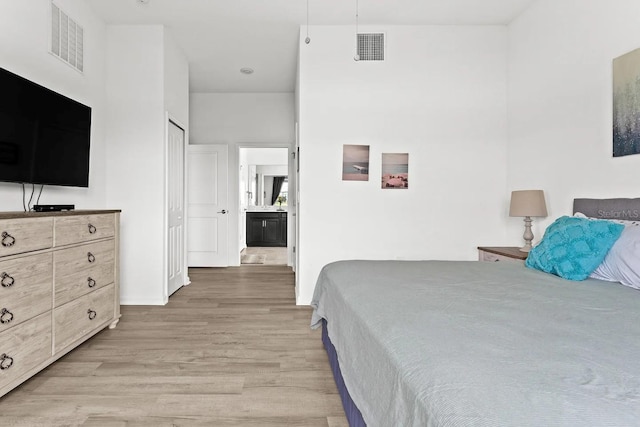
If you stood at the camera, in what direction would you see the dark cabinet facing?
facing the viewer

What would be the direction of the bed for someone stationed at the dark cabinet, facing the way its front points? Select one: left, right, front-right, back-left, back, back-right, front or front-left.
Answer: front

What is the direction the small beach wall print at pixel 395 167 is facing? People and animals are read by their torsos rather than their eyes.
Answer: toward the camera

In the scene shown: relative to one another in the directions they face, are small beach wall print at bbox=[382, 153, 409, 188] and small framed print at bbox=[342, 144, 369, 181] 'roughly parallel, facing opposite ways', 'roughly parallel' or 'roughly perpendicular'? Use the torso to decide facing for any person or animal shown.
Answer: roughly parallel

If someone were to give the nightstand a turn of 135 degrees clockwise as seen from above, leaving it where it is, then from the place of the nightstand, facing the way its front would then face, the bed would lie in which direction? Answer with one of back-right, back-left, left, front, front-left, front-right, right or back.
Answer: back

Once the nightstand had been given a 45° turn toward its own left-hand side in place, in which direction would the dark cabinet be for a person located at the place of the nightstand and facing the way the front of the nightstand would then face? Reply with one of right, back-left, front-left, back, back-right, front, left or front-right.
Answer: back-right

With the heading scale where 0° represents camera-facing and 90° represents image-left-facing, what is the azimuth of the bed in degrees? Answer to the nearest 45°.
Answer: approximately 45°

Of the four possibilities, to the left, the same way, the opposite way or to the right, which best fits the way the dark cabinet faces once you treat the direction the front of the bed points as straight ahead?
to the left

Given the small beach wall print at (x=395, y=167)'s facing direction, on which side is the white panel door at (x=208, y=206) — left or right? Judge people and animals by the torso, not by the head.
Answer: on its right

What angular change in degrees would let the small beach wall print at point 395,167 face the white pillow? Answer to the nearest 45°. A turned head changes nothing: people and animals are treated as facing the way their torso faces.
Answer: approximately 45° to its left

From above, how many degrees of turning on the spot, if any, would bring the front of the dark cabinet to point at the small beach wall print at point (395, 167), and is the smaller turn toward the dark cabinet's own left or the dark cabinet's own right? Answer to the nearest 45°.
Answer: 0° — it already faces it

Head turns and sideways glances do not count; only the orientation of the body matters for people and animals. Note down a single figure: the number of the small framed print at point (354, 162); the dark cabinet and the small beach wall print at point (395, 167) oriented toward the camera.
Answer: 3

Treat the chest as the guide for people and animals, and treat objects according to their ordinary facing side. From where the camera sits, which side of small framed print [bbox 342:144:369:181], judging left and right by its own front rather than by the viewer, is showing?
front

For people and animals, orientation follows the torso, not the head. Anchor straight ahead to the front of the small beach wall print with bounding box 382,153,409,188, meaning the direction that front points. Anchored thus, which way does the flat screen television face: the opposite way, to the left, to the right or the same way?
to the left

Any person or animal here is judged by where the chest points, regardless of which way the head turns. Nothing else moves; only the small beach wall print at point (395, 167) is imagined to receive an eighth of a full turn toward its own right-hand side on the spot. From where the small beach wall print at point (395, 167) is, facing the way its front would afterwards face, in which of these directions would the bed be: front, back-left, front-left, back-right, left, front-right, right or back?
front-left

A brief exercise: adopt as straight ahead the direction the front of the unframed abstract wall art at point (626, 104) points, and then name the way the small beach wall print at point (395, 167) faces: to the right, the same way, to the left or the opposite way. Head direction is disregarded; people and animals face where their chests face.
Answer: to the left
